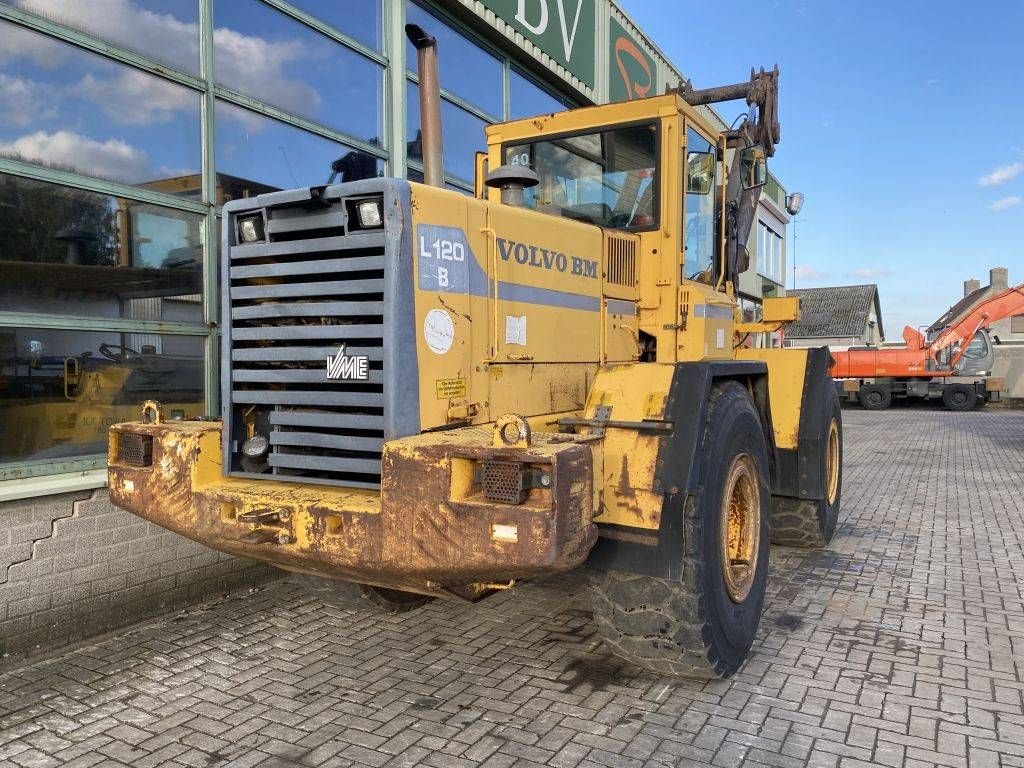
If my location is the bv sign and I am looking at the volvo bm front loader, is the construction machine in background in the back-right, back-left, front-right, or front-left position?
back-left

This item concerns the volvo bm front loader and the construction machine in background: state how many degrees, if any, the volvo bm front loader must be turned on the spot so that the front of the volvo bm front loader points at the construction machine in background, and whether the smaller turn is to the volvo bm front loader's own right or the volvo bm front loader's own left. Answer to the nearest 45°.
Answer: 0° — it already faces it

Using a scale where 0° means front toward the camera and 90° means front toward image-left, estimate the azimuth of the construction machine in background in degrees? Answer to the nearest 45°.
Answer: approximately 270°

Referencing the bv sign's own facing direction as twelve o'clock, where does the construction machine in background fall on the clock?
The construction machine in background is roughly at 9 o'clock from the bv sign.

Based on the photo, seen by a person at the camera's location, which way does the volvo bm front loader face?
facing away from the viewer and to the right of the viewer

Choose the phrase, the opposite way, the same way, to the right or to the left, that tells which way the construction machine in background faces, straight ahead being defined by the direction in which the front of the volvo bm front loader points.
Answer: to the right

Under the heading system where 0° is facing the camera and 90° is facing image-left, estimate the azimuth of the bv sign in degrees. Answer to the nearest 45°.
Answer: approximately 315°

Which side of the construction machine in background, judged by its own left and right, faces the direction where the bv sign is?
right

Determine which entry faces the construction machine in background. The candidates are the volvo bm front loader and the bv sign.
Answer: the volvo bm front loader

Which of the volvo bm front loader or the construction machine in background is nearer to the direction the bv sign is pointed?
the volvo bm front loader

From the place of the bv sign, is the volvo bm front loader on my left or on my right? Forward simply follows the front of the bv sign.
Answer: on my right
